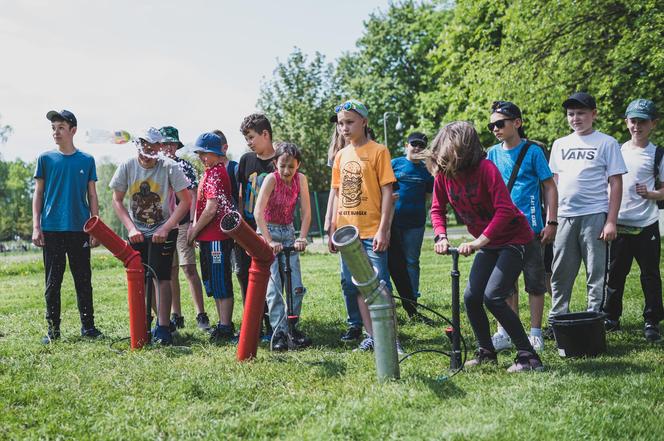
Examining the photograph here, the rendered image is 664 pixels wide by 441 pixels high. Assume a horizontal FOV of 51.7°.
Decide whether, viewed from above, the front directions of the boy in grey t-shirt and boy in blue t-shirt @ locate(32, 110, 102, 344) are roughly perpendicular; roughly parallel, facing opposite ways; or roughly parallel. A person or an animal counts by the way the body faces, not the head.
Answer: roughly parallel

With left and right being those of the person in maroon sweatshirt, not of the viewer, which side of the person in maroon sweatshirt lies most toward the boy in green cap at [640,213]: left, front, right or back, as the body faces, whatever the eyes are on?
back

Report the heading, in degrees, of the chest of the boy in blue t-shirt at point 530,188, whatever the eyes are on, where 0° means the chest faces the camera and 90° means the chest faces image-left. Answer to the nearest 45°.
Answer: approximately 45°

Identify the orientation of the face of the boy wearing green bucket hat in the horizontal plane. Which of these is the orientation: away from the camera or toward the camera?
toward the camera

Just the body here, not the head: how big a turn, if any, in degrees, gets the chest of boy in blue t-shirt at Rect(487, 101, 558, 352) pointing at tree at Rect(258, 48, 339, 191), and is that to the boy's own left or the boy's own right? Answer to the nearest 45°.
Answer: approximately 135° to the boy's own right

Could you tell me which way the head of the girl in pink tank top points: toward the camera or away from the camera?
toward the camera

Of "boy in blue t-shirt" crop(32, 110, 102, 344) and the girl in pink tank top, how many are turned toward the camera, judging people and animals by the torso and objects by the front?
2

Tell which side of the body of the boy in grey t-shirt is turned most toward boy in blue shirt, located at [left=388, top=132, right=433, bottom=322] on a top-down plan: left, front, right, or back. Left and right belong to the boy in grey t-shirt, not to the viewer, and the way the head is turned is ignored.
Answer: left

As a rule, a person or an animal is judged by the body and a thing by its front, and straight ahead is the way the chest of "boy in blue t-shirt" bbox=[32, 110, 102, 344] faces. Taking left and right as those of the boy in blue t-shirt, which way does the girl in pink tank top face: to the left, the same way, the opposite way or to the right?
the same way

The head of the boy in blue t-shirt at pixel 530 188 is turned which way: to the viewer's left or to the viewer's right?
to the viewer's left

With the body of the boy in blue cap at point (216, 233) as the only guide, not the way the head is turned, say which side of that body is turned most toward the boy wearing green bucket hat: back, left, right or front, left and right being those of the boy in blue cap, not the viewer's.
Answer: right

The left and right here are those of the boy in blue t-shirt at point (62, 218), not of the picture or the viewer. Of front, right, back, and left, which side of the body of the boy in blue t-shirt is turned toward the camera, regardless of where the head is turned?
front

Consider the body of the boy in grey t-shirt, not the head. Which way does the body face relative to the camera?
toward the camera

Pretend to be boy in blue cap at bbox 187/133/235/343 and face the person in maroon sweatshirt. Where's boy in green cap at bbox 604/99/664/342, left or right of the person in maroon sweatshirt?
left

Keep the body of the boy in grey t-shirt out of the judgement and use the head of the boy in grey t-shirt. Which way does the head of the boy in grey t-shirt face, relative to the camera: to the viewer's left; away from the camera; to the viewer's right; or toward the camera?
toward the camera

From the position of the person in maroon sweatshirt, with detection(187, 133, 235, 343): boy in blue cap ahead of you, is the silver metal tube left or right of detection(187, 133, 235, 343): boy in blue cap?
left

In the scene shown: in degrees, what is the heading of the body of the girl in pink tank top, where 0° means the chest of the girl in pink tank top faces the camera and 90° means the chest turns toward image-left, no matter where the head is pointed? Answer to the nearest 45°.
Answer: approximately 0°
